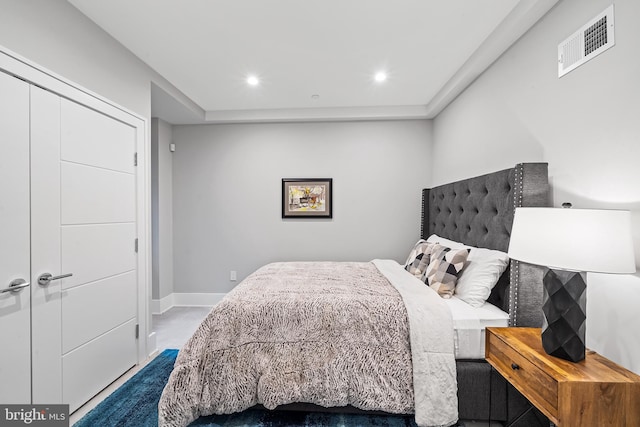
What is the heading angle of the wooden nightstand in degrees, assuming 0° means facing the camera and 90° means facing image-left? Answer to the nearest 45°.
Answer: approximately 45°

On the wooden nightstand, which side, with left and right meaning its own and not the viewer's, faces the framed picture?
right

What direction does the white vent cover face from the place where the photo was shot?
facing the viewer and to the left of the viewer

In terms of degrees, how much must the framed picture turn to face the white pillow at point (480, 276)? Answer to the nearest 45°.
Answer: approximately 45° to its left

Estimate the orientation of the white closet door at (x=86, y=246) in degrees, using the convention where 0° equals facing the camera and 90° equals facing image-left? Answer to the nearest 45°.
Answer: approximately 315°

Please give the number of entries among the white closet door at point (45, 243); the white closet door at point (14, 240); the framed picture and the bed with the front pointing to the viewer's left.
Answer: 1

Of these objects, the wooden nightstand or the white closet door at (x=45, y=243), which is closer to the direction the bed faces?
the white closet door

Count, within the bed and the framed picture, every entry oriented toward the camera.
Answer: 1

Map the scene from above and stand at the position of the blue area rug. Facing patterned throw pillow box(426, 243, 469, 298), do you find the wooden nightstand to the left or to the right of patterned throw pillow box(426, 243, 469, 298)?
right

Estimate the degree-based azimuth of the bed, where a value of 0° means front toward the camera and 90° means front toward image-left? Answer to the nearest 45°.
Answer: approximately 90°

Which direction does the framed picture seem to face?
toward the camera

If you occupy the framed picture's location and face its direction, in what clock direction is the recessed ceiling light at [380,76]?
The recessed ceiling light is roughly at 11 o'clock from the framed picture.
